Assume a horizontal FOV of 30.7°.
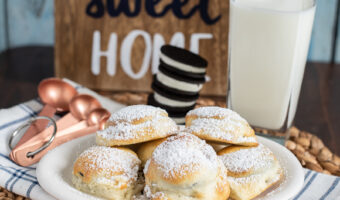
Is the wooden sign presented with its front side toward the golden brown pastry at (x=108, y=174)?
yes

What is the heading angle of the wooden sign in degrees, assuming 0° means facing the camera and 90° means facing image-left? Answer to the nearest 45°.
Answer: approximately 0°

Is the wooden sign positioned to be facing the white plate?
yes

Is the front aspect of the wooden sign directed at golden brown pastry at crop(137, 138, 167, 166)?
yes
